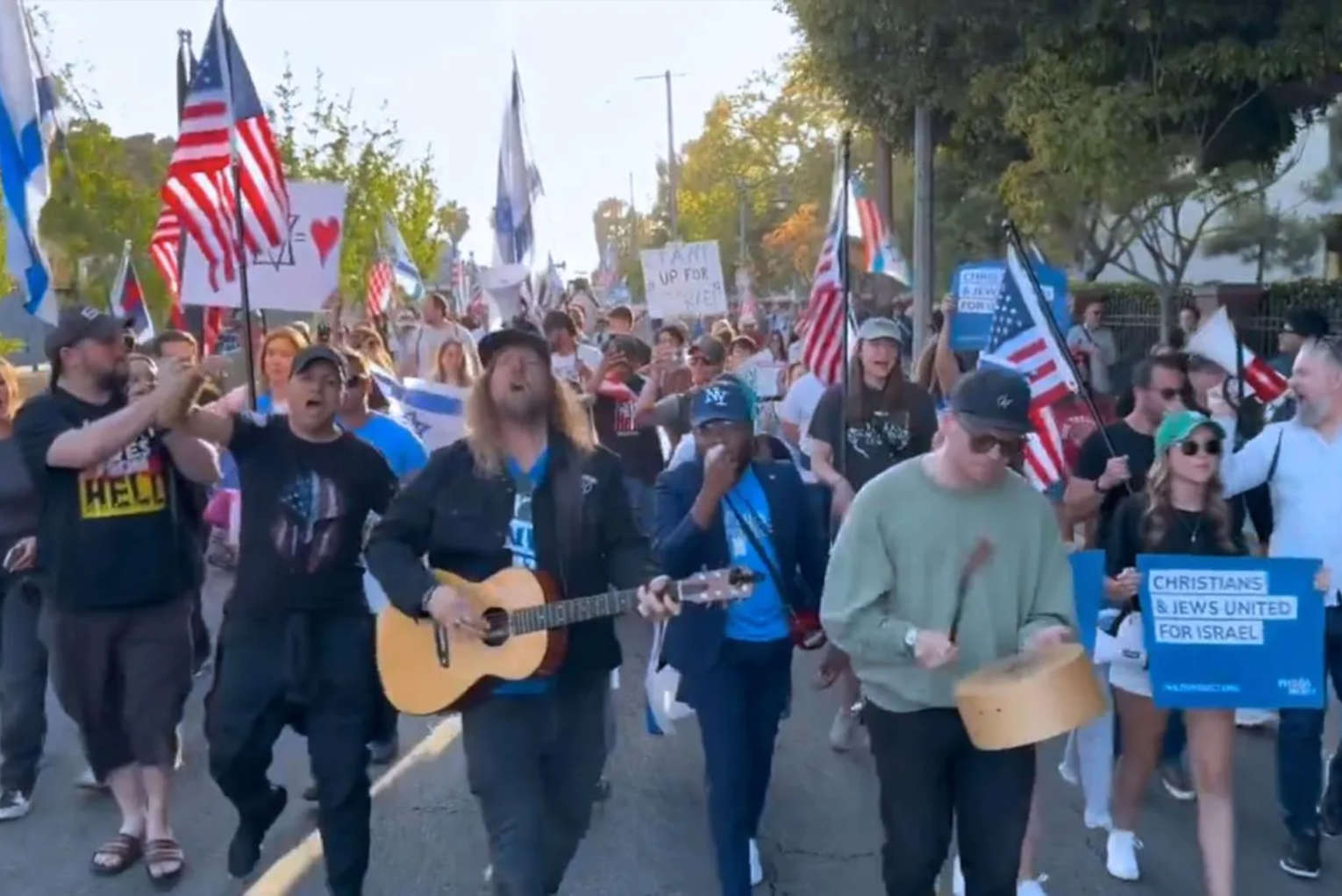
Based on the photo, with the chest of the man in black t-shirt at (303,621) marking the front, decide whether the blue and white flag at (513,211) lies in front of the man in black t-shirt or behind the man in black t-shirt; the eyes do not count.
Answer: behind

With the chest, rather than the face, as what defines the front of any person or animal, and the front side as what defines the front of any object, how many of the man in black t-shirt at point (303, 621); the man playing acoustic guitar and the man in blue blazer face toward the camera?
3

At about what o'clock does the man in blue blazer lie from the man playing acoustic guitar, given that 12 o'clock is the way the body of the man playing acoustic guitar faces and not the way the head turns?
The man in blue blazer is roughly at 8 o'clock from the man playing acoustic guitar.

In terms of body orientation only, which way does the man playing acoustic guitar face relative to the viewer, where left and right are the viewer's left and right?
facing the viewer

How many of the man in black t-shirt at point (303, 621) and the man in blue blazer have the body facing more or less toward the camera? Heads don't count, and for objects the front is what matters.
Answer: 2

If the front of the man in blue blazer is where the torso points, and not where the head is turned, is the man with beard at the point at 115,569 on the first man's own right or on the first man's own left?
on the first man's own right

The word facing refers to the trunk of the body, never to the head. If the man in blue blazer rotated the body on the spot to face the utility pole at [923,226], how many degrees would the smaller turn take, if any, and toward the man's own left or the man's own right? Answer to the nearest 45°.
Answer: approximately 180°

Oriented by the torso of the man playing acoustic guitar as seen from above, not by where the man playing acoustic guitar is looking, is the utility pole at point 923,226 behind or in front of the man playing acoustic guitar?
behind

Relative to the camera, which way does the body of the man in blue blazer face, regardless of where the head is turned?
toward the camera

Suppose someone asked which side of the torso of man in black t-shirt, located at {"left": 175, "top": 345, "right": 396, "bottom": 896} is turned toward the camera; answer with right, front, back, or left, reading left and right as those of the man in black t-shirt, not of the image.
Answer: front
